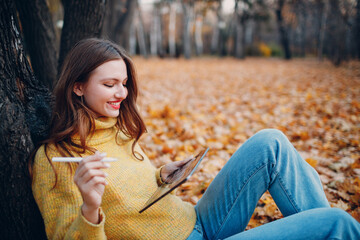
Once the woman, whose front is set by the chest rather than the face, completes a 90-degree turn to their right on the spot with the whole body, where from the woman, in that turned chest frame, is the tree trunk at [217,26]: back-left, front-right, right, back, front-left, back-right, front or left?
back-right

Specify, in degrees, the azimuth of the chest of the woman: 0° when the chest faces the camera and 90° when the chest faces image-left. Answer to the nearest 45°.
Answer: approximately 315°

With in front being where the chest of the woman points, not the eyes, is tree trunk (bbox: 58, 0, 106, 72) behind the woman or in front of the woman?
behind

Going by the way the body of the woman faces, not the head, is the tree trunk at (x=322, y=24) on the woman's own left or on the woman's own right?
on the woman's own left

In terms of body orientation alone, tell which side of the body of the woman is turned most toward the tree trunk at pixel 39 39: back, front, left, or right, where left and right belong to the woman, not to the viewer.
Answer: back
